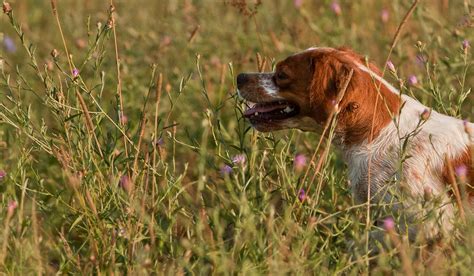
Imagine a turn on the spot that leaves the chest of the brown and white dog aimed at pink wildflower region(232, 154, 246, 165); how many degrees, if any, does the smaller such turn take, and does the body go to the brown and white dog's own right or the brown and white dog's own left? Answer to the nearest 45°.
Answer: approximately 45° to the brown and white dog's own left

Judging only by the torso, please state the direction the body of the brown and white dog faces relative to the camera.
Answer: to the viewer's left

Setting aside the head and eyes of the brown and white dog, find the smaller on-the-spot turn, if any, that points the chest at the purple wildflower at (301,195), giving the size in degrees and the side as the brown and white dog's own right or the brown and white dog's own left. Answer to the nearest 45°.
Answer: approximately 45° to the brown and white dog's own left
